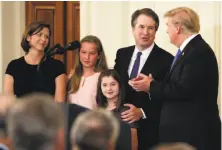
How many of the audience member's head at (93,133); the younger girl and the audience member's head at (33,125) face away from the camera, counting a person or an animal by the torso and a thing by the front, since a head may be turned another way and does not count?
2

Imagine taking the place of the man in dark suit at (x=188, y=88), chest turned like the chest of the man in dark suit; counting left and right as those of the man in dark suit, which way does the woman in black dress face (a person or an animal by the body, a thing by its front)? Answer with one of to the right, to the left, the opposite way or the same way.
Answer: to the left

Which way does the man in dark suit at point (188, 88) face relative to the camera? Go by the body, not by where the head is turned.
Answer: to the viewer's left

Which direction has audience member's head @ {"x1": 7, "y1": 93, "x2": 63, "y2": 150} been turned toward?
away from the camera

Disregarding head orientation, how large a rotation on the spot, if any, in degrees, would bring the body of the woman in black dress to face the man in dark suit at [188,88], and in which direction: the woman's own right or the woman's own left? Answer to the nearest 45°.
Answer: approximately 45° to the woman's own left

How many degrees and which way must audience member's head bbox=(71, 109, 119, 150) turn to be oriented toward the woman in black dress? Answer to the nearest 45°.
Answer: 0° — it already faces them

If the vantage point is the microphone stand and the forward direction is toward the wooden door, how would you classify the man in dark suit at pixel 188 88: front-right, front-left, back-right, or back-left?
back-right

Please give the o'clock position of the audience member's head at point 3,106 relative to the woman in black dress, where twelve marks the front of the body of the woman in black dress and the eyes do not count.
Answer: The audience member's head is roughly at 12 o'clock from the woman in black dress.

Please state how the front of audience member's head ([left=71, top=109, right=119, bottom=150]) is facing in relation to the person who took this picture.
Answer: facing away from the viewer

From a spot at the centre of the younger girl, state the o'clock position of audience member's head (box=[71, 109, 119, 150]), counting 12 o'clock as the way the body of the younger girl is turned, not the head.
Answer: The audience member's head is roughly at 12 o'clock from the younger girl.

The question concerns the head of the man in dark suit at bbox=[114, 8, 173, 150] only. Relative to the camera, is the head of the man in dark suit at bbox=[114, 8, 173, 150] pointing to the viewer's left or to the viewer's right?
to the viewer's right
